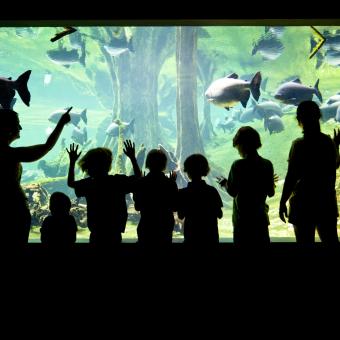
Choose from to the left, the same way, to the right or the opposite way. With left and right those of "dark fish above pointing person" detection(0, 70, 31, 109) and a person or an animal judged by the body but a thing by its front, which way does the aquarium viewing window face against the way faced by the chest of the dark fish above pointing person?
to the left

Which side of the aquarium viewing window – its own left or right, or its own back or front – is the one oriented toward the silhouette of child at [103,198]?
front

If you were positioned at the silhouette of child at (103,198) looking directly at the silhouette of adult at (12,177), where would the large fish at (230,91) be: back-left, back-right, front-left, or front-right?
back-right

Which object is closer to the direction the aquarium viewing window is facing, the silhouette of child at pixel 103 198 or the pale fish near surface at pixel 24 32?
the silhouette of child

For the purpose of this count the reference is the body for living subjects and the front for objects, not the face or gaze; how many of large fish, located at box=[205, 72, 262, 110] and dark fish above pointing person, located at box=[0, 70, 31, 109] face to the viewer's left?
2

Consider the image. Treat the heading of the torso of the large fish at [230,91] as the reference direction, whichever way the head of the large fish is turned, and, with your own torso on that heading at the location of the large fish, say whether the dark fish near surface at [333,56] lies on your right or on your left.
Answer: on your right

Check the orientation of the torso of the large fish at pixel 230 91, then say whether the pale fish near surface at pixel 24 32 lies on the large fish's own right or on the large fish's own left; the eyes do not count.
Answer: on the large fish's own right

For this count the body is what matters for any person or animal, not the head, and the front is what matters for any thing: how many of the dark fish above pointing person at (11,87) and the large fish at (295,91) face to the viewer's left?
2

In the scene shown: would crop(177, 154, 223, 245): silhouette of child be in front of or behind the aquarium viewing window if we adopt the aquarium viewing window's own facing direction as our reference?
in front

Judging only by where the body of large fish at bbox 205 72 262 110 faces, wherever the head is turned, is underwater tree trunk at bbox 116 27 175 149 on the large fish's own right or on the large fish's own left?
on the large fish's own right

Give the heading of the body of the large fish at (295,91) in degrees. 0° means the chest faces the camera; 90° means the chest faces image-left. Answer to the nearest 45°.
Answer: approximately 90°

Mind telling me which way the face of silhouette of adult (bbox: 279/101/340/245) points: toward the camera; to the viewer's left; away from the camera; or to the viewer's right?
away from the camera

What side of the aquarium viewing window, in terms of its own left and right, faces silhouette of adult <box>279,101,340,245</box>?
left

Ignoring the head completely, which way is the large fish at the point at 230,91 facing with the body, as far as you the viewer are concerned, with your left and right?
facing to the left of the viewer

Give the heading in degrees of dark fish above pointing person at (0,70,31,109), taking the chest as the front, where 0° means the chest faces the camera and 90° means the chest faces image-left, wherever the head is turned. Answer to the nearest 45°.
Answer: approximately 90°

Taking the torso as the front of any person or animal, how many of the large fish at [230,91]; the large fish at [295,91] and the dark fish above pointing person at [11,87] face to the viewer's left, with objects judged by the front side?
3
